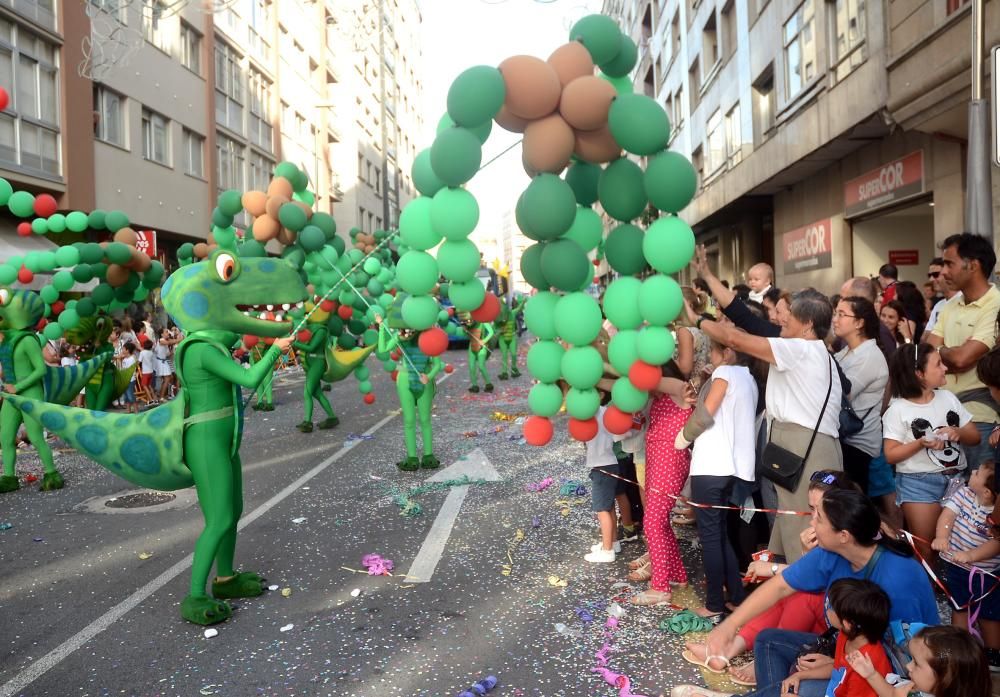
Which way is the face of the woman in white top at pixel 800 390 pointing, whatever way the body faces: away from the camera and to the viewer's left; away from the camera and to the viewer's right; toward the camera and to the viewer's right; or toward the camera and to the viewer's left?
away from the camera and to the viewer's left

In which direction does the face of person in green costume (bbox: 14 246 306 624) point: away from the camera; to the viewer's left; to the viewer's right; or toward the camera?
to the viewer's right

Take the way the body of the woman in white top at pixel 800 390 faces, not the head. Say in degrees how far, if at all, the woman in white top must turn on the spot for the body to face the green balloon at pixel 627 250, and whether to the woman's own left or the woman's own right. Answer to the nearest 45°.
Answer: approximately 45° to the woman's own left

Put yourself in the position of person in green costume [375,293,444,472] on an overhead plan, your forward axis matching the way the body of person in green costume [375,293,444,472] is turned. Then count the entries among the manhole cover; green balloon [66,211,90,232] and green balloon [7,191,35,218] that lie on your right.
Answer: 3

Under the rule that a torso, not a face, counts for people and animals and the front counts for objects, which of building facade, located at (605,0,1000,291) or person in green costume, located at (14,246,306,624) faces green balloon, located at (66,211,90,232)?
the building facade

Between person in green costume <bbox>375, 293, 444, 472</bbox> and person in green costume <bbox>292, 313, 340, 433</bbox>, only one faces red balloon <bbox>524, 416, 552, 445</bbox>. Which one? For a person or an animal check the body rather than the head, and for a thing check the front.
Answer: person in green costume <bbox>375, 293, 444, 472</bbox>

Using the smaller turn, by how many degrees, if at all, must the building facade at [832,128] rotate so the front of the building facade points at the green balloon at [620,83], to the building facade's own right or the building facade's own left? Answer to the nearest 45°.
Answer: approximately 45° to the building facade's own left

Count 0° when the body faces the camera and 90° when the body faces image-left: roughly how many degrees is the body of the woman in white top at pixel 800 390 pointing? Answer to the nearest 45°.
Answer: approximately 135°
